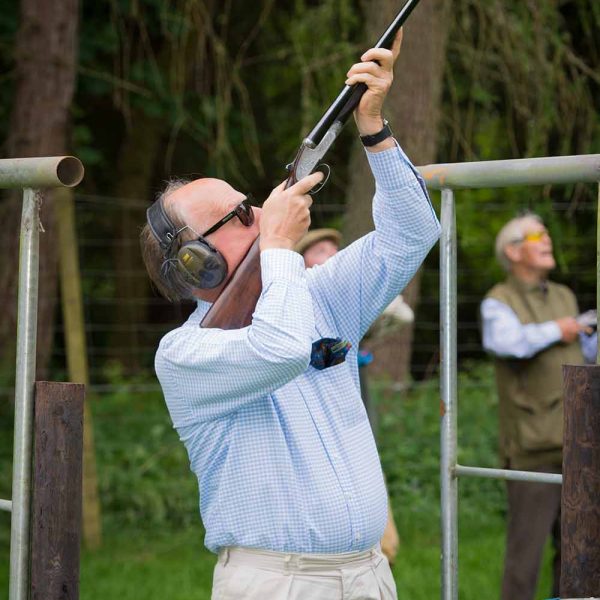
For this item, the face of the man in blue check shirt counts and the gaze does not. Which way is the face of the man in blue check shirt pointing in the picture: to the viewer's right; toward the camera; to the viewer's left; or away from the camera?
to the viewer's right

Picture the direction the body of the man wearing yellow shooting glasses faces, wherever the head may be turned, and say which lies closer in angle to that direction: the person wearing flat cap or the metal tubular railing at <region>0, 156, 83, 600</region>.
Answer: the metal tubular railing

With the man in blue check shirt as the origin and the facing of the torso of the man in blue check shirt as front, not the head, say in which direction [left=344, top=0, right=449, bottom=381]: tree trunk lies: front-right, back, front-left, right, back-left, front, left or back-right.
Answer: back-left

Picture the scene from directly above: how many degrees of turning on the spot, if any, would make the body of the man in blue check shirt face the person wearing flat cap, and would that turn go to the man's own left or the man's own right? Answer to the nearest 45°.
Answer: approximately 135° to the man's own left

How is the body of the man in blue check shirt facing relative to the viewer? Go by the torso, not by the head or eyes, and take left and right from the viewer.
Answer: facing the viewer and to the right of the viewer

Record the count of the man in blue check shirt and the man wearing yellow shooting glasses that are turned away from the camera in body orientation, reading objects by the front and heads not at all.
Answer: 0

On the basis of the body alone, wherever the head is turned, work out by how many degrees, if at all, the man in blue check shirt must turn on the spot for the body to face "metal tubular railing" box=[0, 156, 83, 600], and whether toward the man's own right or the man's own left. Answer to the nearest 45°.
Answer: approximately 135° to the man's own right
